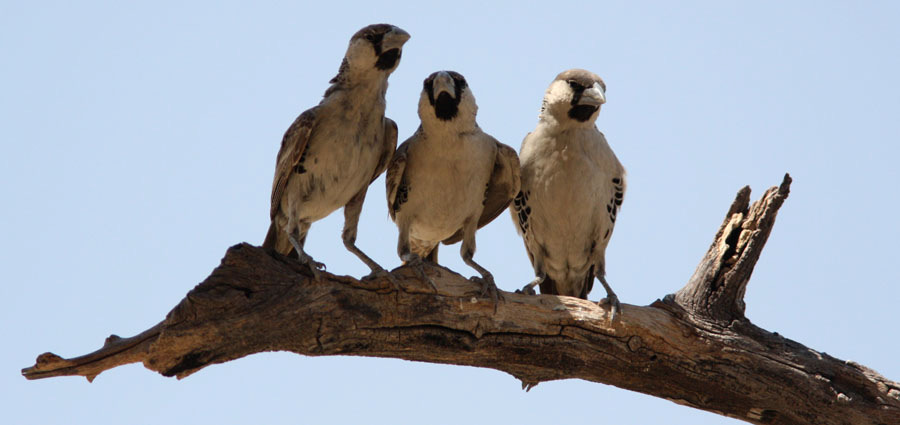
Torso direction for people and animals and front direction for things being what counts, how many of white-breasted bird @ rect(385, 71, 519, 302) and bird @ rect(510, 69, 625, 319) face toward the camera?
2

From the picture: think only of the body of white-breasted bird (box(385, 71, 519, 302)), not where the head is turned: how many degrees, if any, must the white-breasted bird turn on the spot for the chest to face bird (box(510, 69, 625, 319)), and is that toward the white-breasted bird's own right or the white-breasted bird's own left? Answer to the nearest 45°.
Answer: approximately 90° to the white-breasted bird's own left

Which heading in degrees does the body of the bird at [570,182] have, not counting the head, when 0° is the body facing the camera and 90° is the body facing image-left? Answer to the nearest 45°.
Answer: approximately 0°

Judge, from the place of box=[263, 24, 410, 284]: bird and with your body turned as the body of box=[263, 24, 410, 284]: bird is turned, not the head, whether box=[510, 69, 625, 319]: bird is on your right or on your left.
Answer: on your left

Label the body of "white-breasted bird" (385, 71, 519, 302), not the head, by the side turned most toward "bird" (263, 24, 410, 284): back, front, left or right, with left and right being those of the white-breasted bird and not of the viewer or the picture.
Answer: right

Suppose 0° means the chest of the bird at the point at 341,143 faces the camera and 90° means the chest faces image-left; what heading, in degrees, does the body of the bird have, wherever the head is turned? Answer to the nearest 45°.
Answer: approximately 315°
